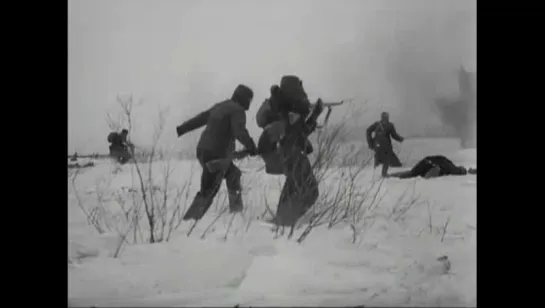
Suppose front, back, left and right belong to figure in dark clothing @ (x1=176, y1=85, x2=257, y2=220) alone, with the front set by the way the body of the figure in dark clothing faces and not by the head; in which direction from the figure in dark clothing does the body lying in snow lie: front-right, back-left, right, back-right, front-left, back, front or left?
front-right

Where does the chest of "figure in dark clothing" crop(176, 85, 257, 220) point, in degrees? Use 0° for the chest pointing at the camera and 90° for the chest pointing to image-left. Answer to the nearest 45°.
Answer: approximately 225°
